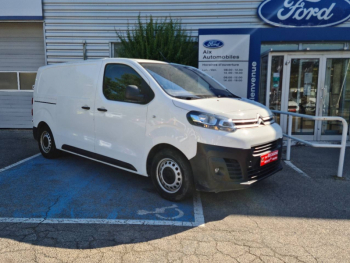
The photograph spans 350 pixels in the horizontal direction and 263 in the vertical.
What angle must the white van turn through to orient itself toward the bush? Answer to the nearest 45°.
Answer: approximately 135° to its left

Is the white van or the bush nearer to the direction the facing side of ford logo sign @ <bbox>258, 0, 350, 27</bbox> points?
the white van

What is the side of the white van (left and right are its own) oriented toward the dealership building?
left

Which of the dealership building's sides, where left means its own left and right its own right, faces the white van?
front

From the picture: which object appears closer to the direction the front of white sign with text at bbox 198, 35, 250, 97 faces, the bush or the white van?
the white van

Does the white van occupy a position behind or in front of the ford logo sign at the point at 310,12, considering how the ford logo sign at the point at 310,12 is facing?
in front

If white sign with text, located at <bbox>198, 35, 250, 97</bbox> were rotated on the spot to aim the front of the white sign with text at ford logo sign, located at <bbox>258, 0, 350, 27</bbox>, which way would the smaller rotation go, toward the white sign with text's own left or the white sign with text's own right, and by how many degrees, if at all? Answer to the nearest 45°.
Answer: approximately 90° to the white sign with text's own left

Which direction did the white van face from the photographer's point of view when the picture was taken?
facing the viewer and to the right of the viewer

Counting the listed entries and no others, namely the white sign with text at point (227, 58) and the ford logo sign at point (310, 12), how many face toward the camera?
2

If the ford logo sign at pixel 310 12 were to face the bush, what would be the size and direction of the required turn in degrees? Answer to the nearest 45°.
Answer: approximately 45° to its right

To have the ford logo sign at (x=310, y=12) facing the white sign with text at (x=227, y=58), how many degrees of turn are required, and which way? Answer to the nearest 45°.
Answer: approximately 45° to its right

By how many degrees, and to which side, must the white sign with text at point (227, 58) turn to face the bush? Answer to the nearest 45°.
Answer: approximately 90° to its right

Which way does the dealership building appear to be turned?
toward the camera

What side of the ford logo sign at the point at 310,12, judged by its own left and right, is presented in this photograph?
front

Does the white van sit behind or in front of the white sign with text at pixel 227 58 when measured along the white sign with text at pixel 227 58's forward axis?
in front
